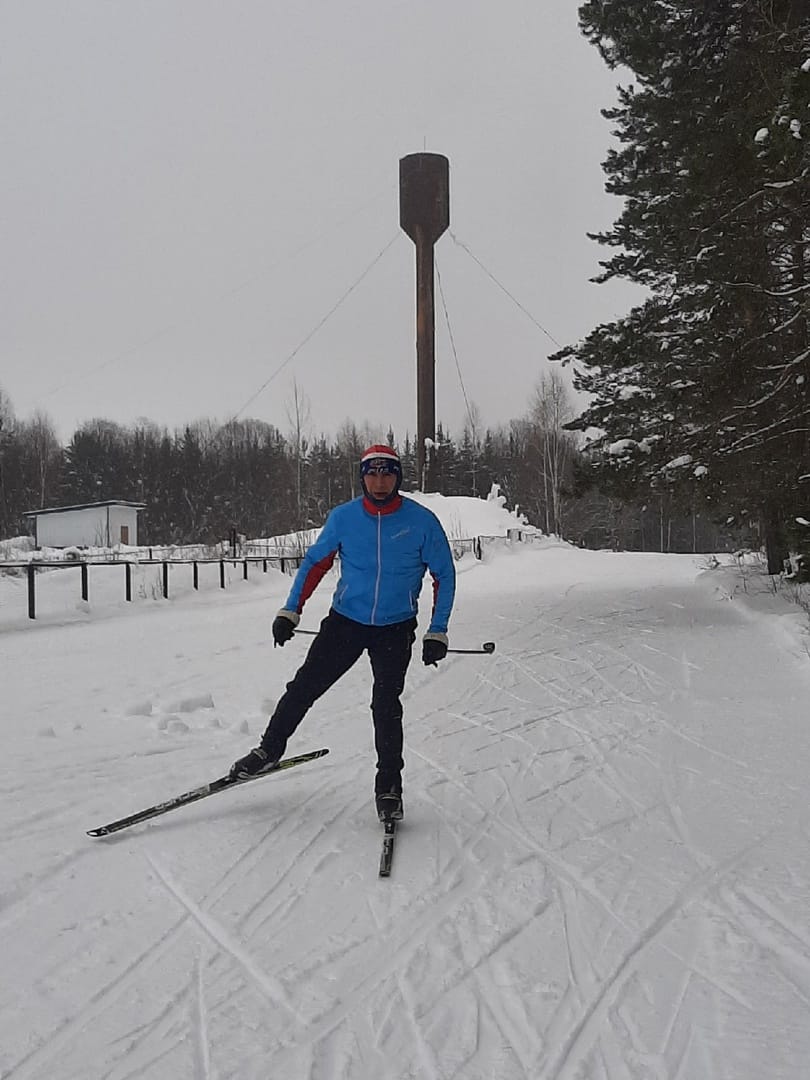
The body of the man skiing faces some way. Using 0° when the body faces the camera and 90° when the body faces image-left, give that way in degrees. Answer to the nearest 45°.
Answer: approximately 0°

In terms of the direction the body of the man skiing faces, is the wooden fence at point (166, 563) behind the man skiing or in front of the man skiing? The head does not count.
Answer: behind

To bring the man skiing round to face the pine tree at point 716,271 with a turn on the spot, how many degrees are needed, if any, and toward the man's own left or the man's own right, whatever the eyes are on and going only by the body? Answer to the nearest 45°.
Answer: approximately 135° to the man's own left
